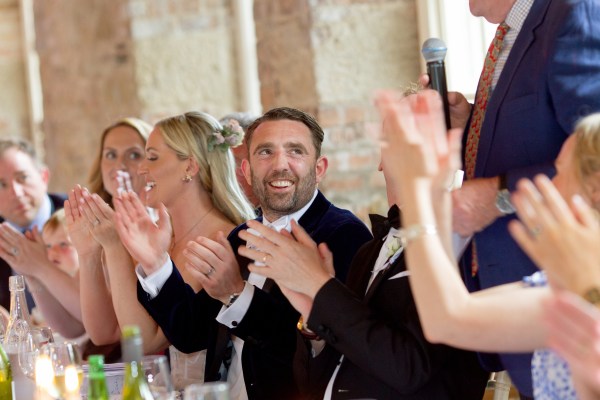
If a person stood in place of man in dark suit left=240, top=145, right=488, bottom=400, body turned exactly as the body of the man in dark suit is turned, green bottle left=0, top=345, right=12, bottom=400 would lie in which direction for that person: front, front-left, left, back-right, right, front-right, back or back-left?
front-right

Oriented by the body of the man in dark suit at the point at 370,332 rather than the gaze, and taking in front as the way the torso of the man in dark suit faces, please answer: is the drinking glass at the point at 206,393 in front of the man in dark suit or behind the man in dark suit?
in front

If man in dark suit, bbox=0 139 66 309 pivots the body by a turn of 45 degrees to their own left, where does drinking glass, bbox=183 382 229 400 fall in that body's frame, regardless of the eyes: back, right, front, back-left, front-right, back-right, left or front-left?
front

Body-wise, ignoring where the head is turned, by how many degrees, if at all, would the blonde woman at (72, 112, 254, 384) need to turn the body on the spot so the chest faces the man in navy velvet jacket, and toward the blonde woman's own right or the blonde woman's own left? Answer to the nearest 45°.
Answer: approximately 90° to the blonde woman's own left

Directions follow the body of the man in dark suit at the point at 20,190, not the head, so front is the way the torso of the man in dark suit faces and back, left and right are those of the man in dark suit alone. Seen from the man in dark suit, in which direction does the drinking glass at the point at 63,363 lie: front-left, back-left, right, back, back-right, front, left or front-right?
front-left

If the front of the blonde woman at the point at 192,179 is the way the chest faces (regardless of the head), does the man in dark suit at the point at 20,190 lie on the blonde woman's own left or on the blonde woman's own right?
on the blonde woman's own right
